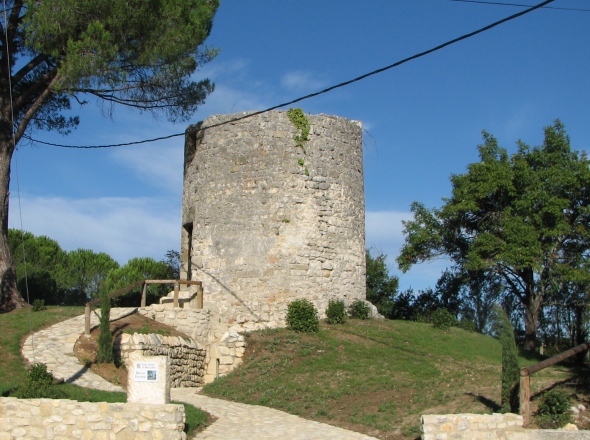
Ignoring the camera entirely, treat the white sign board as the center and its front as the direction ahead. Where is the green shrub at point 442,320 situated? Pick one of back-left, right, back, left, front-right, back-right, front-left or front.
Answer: back-left

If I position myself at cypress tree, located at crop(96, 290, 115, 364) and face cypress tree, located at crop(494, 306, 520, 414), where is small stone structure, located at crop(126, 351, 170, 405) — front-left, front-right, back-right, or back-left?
front-right

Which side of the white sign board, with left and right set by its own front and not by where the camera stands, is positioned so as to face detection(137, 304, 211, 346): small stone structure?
back

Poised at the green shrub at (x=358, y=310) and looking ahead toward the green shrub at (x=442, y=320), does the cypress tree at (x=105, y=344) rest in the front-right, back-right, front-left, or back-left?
back-right

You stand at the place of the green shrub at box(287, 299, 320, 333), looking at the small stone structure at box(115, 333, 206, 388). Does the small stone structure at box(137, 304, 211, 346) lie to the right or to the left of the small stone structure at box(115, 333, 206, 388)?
right

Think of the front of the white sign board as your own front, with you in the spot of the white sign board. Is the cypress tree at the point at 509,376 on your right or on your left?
on your left

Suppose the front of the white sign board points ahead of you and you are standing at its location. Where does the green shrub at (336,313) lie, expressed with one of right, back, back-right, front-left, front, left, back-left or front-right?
back-left

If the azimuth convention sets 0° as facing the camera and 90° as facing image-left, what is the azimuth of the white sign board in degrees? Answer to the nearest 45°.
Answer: approximately 0°

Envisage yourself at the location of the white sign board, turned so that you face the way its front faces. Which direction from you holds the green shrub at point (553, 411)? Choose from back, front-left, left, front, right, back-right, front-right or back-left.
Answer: left

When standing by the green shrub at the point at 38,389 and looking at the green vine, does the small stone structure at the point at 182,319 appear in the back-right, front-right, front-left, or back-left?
front-left

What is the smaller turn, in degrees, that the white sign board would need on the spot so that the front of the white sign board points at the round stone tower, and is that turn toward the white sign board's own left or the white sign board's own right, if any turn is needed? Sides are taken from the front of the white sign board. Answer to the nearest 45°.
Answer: approximately 180°

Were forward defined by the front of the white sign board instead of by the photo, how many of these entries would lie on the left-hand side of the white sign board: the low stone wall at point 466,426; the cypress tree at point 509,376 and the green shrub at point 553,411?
3
